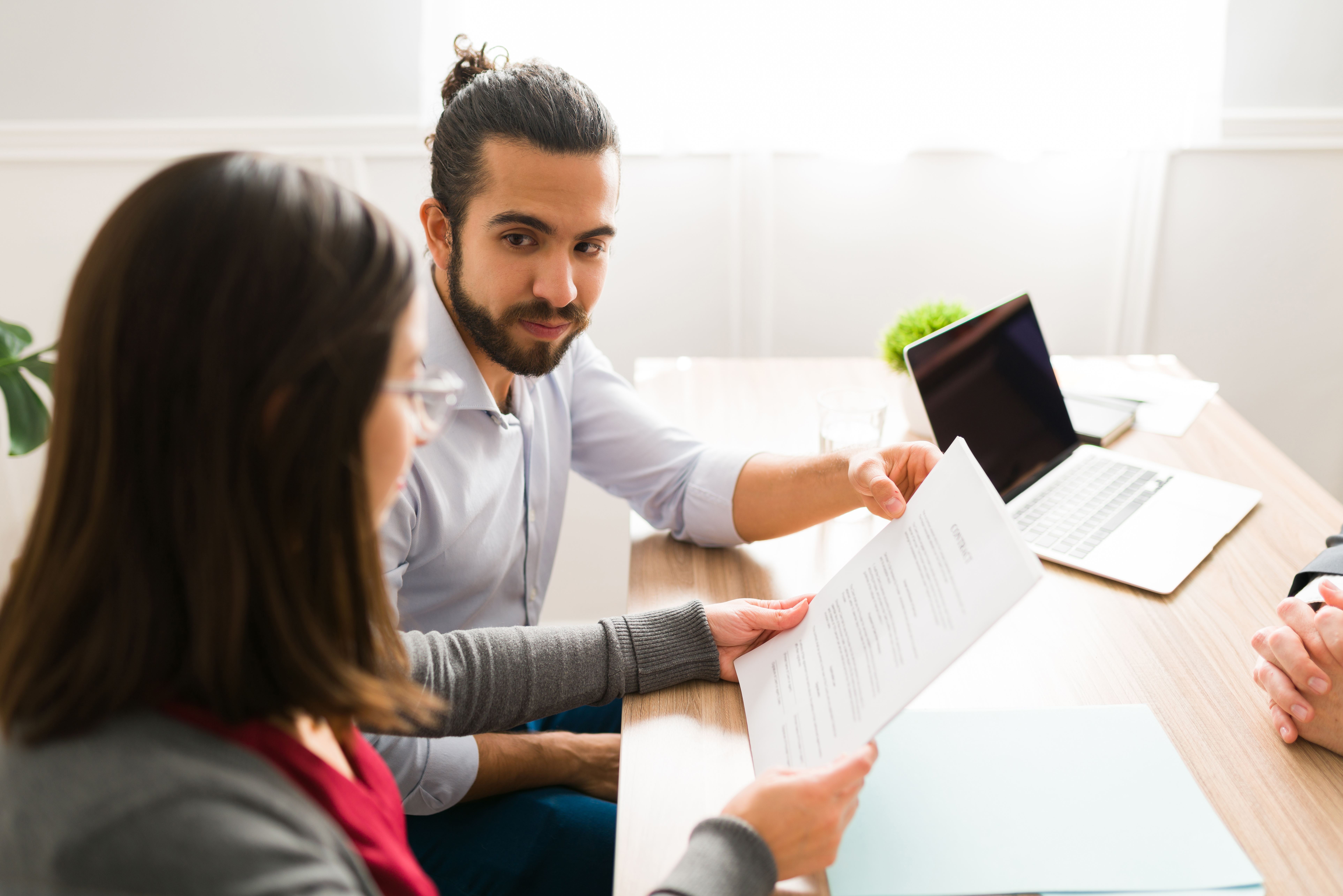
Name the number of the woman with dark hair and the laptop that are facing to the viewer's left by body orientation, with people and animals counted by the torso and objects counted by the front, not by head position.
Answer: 0

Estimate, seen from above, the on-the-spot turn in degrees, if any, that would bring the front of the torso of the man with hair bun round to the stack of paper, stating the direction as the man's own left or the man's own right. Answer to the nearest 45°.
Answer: approximately 90° to the man's own left

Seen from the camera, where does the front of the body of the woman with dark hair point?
to the viewer's right

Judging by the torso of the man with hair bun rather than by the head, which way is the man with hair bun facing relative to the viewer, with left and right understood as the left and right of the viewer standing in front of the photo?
facing the viewer and to the right of the viewer

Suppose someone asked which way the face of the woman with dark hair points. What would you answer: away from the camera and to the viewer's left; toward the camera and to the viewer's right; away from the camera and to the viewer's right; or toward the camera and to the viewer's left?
away from the camera and to the viewer's right

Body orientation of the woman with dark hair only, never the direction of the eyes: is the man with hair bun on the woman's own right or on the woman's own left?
on the woman's own left
